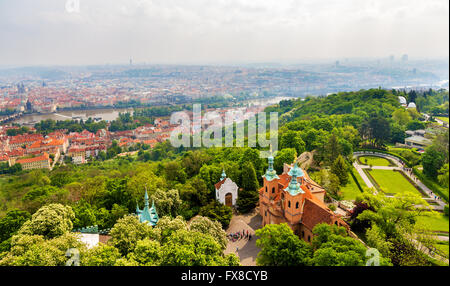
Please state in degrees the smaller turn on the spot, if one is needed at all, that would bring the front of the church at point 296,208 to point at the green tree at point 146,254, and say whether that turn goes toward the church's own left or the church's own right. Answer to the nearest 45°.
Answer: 0° — it already faces it

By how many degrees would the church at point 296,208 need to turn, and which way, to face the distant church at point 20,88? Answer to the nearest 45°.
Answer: approximately 90° to its right

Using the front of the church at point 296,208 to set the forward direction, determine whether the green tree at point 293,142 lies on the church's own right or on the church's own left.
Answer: on the church's own right

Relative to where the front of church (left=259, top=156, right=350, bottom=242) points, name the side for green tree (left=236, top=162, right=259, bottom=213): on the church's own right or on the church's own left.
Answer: on the church's own right

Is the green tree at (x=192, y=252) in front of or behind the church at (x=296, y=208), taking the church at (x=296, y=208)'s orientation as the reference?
in front

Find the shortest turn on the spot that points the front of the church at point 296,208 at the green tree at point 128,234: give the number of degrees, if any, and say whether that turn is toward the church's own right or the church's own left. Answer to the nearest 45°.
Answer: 0° — it already faces it

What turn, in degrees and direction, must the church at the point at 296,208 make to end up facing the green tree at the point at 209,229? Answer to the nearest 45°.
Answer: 0° — it already faces it

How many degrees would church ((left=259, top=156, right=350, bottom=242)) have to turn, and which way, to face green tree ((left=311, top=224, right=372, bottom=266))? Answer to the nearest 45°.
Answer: approximately 45° to its left

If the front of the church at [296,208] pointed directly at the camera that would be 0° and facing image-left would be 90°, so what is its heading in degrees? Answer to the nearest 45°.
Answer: approximately 45°

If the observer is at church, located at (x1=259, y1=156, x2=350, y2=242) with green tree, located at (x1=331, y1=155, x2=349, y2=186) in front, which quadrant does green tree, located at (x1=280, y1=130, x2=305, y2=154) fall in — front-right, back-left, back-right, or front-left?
front-left

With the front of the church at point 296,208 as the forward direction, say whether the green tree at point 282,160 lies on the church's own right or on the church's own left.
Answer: on the church's own right

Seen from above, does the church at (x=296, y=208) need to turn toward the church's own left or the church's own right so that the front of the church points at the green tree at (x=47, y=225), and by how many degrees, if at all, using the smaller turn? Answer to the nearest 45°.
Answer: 0° — it already faces it

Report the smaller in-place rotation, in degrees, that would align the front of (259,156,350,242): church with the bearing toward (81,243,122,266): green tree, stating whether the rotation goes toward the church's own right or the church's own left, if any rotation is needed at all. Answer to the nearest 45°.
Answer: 0° — it already faces it
